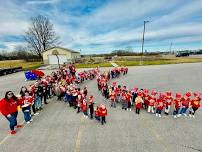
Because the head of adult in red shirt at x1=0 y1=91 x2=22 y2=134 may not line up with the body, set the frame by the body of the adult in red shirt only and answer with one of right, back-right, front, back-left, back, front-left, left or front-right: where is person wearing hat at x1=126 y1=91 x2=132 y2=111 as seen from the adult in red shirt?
front-left

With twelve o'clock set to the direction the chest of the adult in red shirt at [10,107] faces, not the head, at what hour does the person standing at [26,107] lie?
The person standing is roughly at 9 o'clock from the adult in red shirt.

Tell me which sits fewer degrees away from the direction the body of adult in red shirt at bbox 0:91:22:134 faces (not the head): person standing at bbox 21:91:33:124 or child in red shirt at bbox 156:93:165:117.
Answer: the child in red shirt

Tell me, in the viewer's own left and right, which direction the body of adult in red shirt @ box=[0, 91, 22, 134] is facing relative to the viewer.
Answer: facing the viewer and to the right of the viewer

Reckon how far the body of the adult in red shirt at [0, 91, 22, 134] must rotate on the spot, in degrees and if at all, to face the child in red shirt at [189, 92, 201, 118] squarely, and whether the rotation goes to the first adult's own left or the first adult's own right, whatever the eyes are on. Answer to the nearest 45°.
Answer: approximately 45° to the first adult's own left
